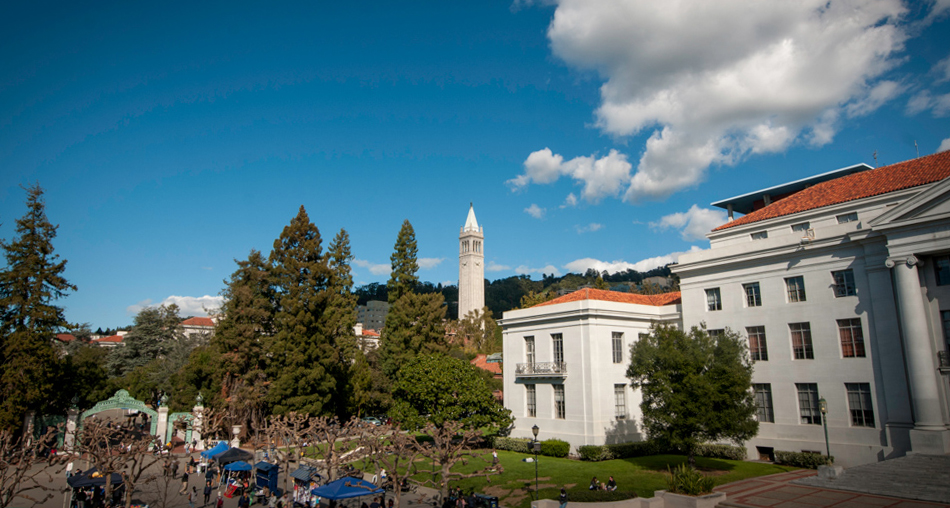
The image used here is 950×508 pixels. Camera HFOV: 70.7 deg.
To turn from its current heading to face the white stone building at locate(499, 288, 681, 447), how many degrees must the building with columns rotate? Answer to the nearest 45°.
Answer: approximately 45° to its right

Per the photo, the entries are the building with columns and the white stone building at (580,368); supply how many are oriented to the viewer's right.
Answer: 0

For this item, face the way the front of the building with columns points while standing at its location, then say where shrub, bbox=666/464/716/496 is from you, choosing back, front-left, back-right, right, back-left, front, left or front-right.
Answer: front

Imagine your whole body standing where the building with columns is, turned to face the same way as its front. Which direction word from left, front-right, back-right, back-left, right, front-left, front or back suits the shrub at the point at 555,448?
front-right

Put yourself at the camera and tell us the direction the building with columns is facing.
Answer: facing the viewer and to the left of the viewer

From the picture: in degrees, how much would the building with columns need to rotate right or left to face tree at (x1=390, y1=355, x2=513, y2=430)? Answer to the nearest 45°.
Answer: approximately 45° to its right

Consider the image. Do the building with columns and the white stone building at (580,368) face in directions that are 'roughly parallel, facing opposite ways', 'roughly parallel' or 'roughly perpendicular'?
roughly parallel

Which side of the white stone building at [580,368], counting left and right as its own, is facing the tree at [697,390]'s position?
left

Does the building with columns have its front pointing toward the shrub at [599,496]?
yes
